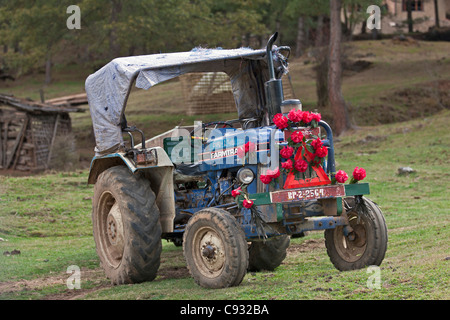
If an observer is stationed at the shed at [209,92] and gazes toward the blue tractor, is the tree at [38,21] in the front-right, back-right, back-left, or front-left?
back-right

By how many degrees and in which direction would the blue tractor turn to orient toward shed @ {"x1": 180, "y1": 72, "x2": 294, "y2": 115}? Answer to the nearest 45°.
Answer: approximately 135° to its left

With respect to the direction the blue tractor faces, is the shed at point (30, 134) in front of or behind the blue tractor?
behind

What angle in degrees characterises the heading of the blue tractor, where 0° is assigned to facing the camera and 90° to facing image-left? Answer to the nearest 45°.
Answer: approximately 315°

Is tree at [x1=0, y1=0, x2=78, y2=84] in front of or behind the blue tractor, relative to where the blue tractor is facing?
behind
